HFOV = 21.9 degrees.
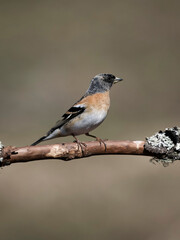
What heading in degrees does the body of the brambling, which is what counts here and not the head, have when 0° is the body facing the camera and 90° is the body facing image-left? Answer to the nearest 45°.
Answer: approximately 270°
